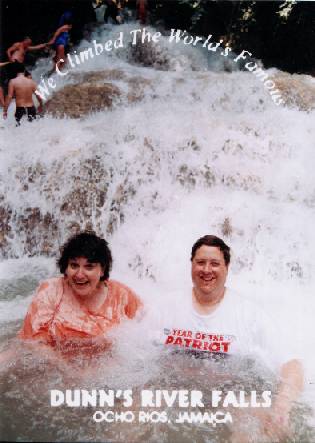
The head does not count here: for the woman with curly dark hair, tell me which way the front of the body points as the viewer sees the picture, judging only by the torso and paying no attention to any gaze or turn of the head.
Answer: toward the camera

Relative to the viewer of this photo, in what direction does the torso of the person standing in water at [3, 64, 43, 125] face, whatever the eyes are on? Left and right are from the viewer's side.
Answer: facing away from the viewer

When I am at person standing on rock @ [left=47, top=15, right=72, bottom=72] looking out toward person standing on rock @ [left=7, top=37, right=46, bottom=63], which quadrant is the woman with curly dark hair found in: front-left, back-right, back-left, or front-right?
back-left

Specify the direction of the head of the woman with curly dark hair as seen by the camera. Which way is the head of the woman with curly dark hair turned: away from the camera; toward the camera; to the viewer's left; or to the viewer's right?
toward the camera

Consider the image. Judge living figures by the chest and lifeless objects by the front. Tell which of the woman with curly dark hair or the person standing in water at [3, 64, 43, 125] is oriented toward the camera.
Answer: the woman with curly dark hair

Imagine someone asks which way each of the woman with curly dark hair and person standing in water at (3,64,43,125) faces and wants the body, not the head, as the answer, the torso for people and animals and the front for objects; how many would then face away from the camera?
1

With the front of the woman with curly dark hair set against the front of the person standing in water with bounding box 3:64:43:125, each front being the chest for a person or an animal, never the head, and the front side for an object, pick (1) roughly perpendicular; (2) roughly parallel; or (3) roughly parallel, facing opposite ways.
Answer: roughly parallel, facing opposite ways
